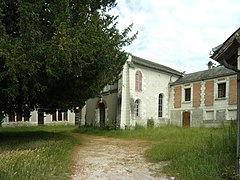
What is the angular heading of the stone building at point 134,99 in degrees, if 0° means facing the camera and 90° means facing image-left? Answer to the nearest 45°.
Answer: approximately 45°

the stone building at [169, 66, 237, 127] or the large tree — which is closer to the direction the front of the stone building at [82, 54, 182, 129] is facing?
the large tree

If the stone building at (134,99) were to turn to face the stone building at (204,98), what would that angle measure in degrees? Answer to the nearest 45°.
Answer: approximately 135° to its left

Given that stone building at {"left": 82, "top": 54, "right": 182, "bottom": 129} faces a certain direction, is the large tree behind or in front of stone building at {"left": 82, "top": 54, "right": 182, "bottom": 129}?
in front
